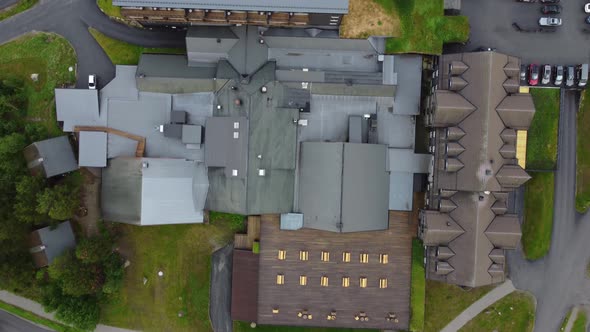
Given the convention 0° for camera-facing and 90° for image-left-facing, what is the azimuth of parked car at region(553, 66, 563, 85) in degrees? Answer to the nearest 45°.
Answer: approximately 0°

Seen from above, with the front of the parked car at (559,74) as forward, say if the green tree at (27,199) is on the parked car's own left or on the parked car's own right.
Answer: on the parked car's own right

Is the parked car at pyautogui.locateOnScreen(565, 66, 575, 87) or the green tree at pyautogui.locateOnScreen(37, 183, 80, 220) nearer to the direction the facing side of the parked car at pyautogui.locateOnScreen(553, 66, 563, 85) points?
the green tree

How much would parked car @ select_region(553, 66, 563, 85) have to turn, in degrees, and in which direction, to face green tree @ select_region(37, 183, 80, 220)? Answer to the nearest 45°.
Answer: approximately 45° to its right

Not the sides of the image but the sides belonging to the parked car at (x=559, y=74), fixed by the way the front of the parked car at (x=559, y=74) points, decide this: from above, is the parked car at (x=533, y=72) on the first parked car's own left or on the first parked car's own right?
on the first parked car's own right

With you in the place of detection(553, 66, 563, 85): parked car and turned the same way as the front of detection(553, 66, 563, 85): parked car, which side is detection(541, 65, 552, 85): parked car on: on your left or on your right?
on your right

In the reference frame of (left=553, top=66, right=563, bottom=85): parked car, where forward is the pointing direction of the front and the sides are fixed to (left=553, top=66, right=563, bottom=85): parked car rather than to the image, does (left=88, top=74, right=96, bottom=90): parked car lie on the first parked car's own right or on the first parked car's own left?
on the first parked car's own right

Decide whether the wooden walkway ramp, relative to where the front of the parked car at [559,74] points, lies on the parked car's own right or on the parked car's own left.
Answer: on the parked car's own right
